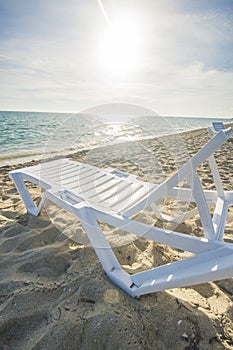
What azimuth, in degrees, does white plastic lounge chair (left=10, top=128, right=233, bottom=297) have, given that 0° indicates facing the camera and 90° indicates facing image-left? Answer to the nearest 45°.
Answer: approximately 135°
